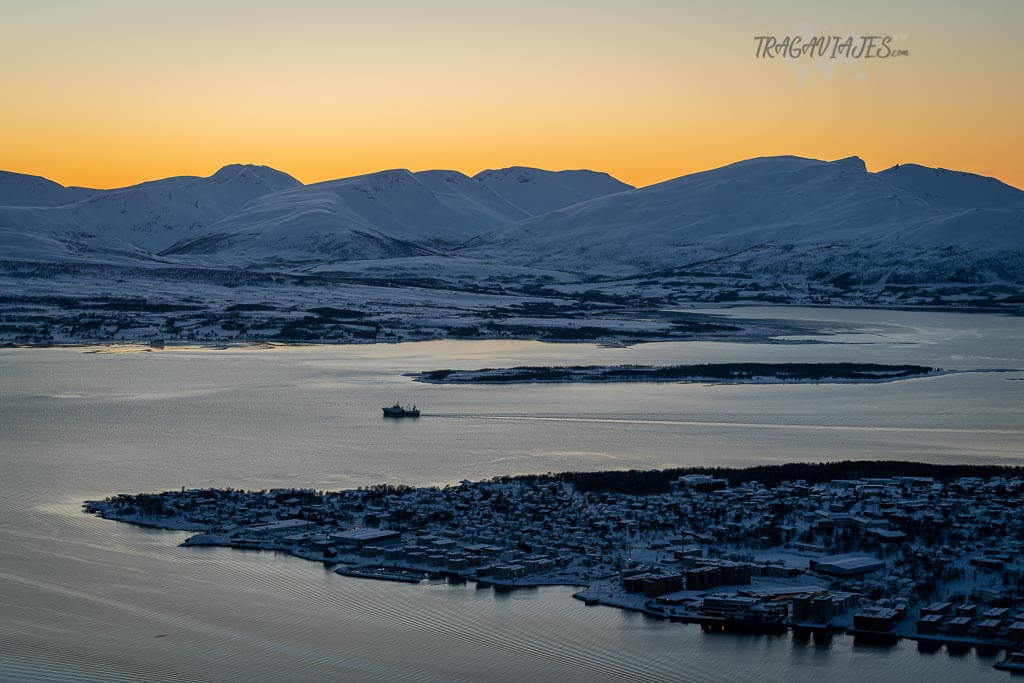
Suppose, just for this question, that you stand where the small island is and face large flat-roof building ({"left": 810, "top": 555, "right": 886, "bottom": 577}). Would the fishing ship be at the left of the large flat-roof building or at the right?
right

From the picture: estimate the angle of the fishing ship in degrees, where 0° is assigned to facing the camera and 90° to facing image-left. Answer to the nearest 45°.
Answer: approximately 90°

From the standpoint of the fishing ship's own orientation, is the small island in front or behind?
behind

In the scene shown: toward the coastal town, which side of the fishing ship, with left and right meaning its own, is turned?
left

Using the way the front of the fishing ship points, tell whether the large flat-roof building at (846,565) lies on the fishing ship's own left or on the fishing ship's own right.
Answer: on the fishing ship's own left
